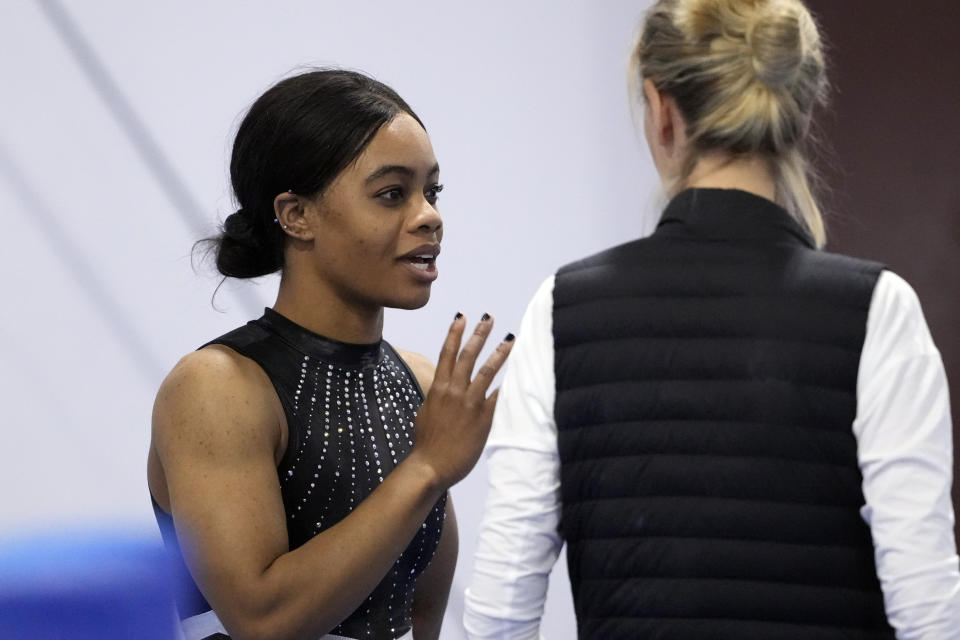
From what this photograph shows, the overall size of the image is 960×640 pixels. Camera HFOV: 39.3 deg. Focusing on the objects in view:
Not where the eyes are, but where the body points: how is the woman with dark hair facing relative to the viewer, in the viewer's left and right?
facing the viewer and to the right of the viewer

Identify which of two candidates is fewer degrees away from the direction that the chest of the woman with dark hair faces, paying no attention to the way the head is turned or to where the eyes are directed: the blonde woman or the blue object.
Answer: the blonde woman

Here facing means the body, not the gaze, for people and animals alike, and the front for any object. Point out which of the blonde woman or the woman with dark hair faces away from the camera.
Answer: the blonde woman

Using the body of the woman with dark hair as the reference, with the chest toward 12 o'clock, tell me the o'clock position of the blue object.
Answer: The blue object is roughly at 2 o'clock from the woman with dark hair.

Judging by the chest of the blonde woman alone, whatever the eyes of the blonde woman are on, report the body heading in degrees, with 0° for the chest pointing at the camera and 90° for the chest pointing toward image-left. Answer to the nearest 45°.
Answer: approximately 180°

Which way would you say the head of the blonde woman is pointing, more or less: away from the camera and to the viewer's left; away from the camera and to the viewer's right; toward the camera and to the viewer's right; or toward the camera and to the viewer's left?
away from the camera and to the viewer's left

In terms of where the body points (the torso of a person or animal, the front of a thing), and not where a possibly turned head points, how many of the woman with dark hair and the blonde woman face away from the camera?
1

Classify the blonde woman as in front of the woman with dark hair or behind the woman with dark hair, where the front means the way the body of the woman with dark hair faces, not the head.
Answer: in front

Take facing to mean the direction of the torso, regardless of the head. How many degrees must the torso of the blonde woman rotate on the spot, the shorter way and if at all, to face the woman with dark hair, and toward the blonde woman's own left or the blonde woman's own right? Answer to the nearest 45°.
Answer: approximately 45° to the blonde woman's own left
